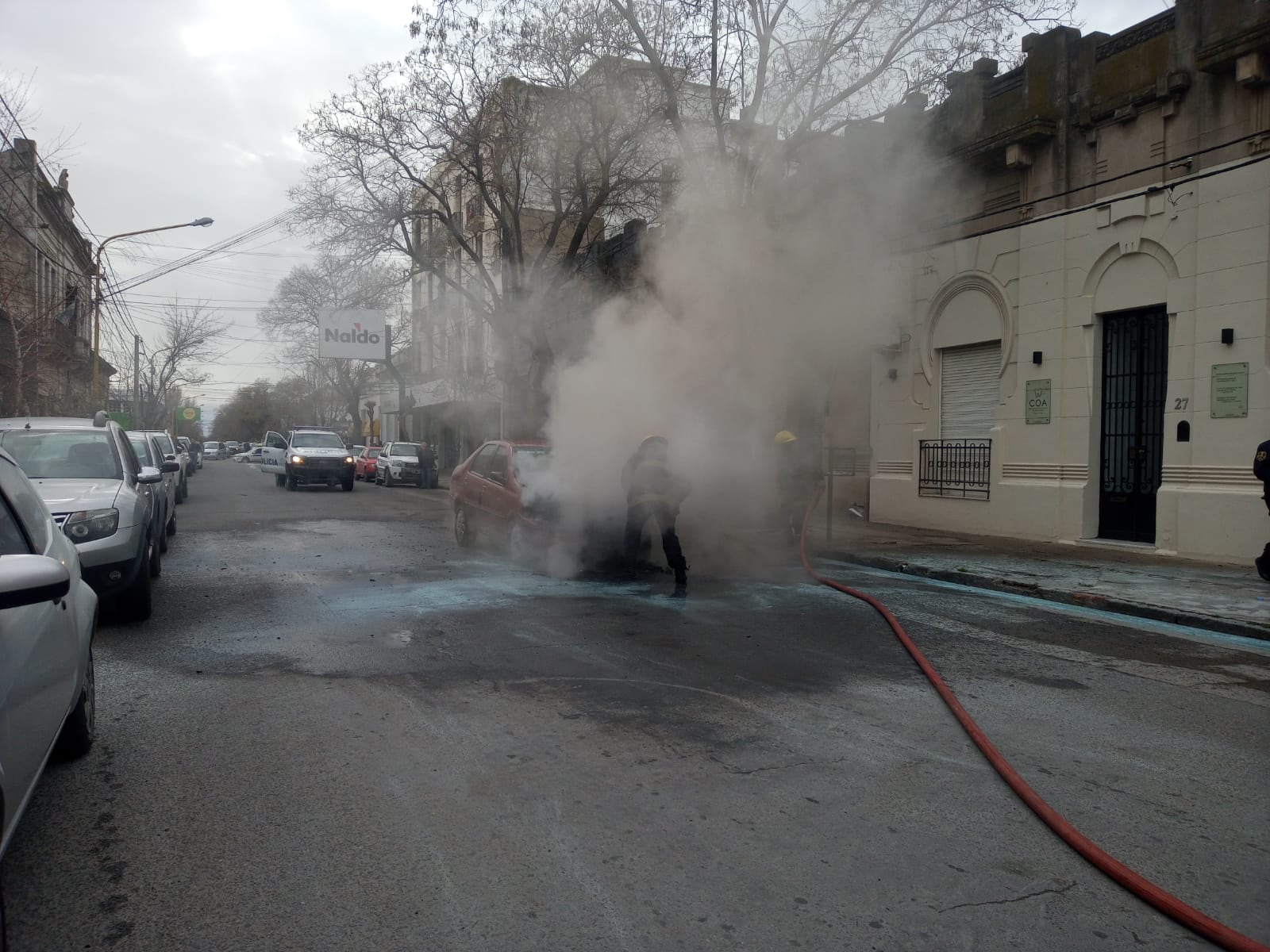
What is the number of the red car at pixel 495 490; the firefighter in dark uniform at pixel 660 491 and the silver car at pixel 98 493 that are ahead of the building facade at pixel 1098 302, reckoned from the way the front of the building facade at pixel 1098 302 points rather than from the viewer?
3

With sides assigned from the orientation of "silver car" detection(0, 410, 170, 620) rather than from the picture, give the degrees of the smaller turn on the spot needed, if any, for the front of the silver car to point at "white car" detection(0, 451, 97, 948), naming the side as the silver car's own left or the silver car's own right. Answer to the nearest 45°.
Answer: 0° — it already faces it

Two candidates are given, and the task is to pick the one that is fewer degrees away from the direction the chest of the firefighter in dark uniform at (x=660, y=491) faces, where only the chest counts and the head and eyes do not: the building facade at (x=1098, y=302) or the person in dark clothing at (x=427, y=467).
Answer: the person in dark clothing

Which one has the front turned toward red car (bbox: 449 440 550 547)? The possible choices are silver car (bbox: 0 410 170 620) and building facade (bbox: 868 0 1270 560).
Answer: the building facade

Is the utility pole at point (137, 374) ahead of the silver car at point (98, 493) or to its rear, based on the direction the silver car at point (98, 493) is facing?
to the rear

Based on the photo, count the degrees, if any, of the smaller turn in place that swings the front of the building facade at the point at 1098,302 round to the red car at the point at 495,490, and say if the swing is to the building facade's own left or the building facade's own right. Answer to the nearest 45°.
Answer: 0° — it already faces it
